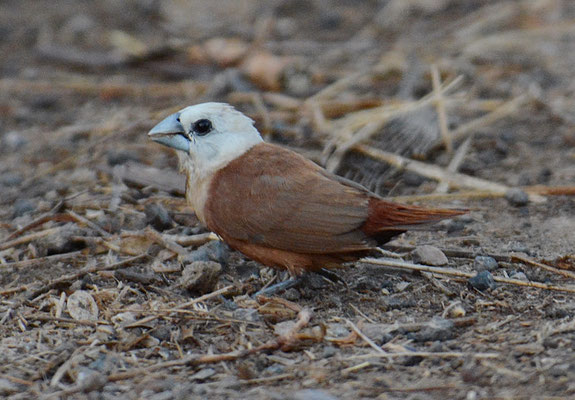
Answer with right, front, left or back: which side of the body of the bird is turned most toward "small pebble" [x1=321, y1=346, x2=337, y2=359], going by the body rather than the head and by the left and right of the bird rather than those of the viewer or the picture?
left

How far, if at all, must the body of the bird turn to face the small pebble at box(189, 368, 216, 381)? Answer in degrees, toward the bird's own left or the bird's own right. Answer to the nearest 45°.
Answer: approximately 45° to the bird's own left

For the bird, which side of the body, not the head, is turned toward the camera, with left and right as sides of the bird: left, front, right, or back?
left

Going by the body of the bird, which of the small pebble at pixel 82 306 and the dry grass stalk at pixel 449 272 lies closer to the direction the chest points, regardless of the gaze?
the small pebble

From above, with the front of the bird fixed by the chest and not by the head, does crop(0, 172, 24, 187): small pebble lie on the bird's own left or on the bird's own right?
on the bird's own right

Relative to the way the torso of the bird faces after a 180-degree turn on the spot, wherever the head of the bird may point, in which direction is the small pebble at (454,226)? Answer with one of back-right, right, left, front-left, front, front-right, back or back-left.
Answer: front-left

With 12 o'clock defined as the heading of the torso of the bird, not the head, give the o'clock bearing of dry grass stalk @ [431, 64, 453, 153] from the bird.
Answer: The dry grass stalk is roughly at 4 o'clock from the bird.

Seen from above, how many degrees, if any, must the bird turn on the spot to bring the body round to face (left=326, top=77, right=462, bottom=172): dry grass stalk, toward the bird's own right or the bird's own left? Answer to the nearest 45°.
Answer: approximately 90° to the bird's own right

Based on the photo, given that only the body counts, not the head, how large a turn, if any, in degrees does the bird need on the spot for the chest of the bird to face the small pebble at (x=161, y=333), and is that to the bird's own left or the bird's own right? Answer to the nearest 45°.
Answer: approximately 45° to the bird's own left

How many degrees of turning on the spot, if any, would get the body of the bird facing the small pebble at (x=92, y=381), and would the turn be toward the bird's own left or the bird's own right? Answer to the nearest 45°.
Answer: approximately 45° to the bird's own left
